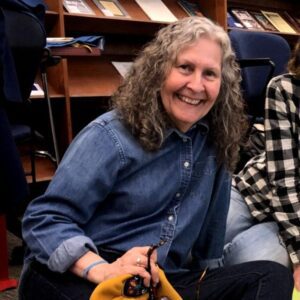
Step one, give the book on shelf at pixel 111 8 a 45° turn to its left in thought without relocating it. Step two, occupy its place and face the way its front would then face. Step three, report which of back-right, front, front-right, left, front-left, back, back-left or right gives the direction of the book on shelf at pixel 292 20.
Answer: left

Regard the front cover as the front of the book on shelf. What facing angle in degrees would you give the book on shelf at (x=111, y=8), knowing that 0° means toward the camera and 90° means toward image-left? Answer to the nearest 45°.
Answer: approximately 0°

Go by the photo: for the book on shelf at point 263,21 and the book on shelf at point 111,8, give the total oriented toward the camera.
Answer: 2

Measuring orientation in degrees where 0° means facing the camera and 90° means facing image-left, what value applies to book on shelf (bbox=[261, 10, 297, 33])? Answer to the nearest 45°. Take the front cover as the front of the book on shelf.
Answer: approximately 0°

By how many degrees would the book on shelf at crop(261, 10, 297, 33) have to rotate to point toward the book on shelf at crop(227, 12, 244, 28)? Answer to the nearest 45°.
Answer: approximately 45° to its right

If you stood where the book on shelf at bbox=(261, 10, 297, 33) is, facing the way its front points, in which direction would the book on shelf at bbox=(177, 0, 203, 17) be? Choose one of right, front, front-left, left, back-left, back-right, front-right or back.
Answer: front-right

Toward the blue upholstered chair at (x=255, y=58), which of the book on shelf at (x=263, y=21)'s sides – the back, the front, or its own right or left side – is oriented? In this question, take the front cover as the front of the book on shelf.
front

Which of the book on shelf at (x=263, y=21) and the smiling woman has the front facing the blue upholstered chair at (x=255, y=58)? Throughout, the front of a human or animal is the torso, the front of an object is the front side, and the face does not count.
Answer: the book on shelf

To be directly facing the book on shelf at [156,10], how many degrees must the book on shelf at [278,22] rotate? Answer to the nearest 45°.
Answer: approximately 45° to its right

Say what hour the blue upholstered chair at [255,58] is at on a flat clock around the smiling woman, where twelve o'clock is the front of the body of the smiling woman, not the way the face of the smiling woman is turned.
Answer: The blue upholstered chair is roughly at 8 o'clock from the smiling woman.

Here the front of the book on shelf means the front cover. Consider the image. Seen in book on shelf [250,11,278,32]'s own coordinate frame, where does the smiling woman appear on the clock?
The smiling woman is roughly at 12 o'clock from the book on shelf.
